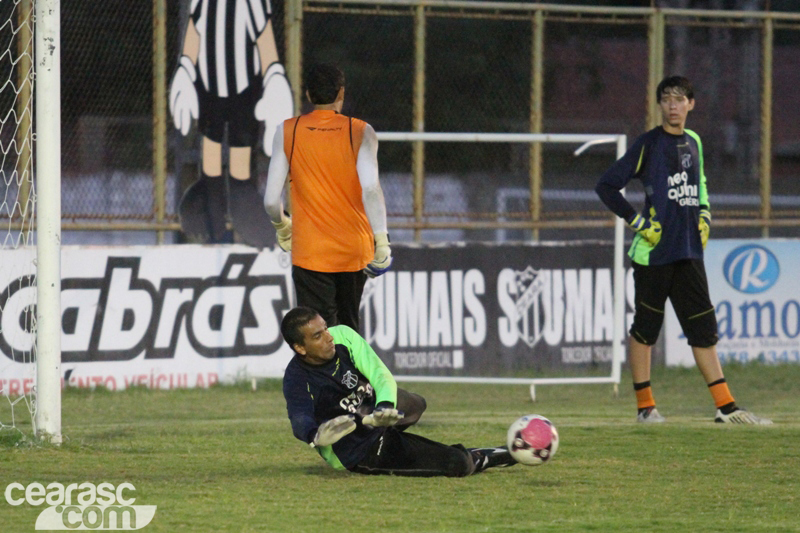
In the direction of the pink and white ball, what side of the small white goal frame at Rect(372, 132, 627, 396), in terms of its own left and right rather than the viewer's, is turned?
front

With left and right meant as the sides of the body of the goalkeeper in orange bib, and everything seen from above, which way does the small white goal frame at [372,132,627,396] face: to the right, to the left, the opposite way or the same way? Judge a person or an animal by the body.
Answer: the opposite way

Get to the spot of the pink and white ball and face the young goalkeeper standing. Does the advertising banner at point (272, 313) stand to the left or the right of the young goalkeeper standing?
left

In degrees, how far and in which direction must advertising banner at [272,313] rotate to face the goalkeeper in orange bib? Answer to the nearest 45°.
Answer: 0° — it already faces them

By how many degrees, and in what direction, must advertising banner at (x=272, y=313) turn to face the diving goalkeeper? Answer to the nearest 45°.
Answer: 0° — it already faces them

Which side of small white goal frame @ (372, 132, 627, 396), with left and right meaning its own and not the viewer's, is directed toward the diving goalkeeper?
front

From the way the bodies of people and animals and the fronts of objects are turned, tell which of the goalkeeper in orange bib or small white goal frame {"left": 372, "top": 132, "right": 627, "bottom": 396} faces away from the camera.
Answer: the goalkeeper in orange bib

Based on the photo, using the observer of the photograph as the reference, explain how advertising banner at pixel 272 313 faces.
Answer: facing the viewer

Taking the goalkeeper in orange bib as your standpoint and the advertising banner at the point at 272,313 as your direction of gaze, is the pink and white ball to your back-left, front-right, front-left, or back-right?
back-right

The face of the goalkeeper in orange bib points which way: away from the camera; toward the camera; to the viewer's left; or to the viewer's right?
away from the camera

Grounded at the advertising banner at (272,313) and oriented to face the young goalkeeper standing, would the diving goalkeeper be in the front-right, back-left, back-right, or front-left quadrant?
front-right

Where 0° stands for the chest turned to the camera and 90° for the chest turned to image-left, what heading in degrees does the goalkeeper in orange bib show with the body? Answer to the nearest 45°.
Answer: approximately 180°

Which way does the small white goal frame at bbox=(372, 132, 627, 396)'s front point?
toward the camera
